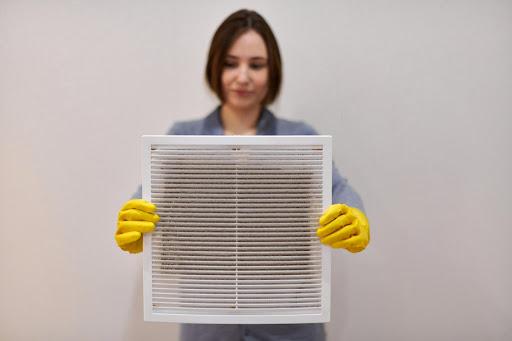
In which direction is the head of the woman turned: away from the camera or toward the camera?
toward the camera

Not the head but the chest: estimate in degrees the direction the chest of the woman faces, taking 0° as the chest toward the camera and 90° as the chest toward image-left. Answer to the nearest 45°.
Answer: approximately 0°
